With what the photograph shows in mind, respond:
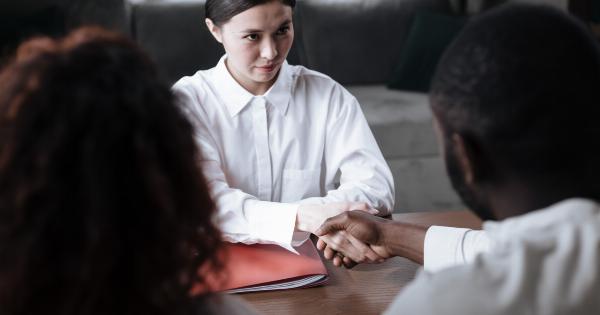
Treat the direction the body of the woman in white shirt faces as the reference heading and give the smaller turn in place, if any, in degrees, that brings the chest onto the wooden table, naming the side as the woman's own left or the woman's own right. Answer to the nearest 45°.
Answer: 0° — they already face it

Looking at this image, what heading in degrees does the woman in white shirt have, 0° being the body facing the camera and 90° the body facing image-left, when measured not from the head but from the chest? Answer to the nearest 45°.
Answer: approximately 0°
